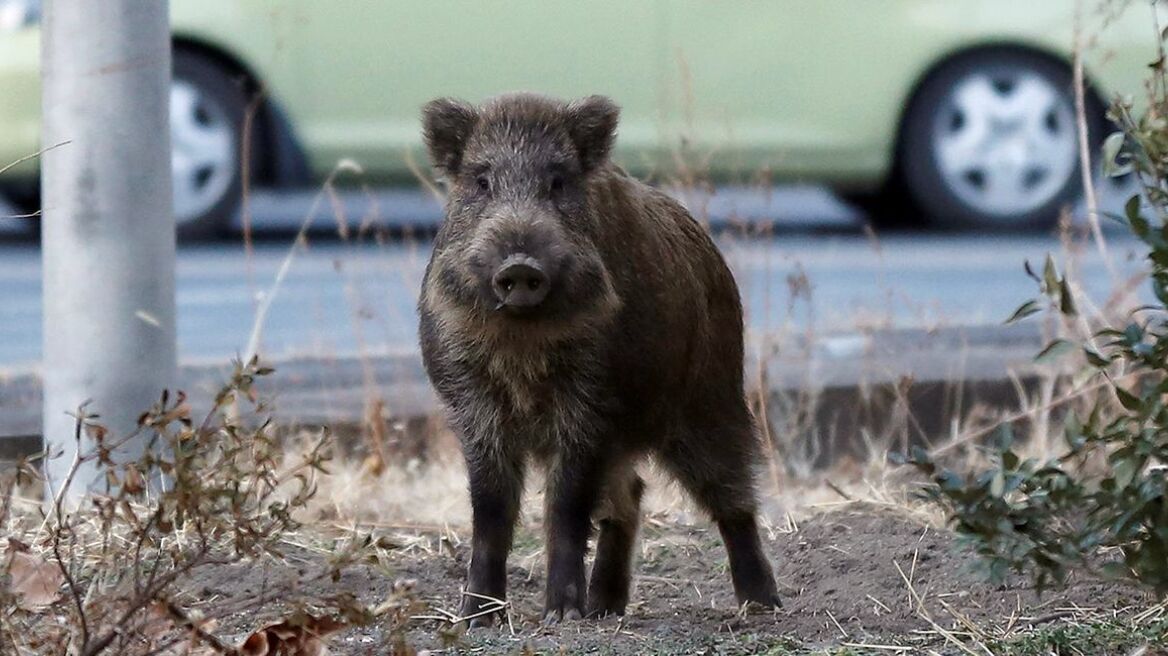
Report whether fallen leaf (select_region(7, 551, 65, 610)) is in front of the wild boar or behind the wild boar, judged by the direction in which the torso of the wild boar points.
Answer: in front

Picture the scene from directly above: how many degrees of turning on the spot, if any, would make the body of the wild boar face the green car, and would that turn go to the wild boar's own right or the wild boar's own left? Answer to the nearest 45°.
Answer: approximately 135° to the wild boar's own right

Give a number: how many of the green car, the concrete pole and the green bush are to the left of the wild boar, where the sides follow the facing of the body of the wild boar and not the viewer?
1

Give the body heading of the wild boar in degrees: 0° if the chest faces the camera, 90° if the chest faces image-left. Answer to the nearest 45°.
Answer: approximately 45°

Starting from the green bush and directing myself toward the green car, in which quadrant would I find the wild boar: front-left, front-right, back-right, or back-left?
front-left

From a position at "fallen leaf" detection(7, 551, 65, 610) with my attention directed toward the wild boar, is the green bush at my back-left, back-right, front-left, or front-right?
front-right

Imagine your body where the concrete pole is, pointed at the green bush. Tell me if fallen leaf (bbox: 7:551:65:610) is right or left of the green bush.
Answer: right

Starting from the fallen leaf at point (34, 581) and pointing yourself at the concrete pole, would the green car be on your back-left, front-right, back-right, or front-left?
front-right
